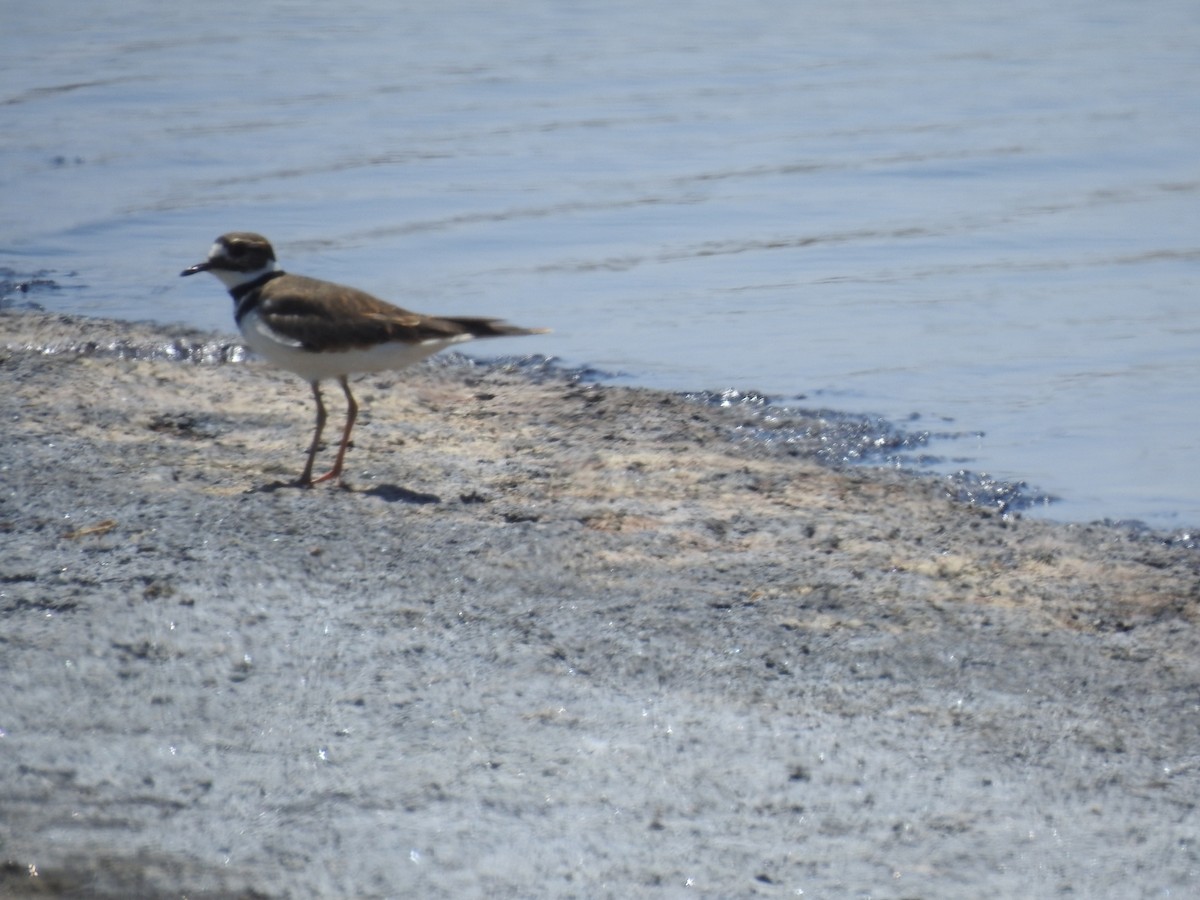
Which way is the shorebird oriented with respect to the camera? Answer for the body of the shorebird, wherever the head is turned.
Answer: to the viewer's left
